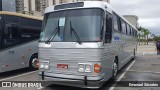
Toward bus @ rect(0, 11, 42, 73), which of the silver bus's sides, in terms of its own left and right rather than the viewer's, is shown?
right

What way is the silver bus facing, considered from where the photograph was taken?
facing the viewer and to the left of the viewer
